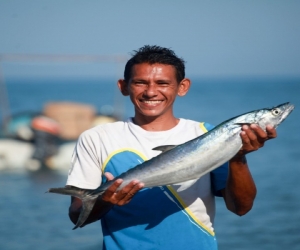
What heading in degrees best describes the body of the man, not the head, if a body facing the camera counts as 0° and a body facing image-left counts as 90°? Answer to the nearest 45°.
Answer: approximately 0°
